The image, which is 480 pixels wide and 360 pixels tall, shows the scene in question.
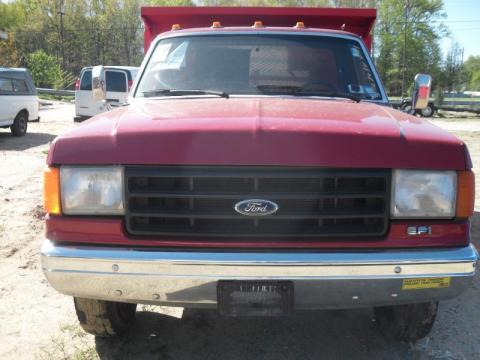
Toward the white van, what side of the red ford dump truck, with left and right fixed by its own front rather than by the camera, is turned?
back

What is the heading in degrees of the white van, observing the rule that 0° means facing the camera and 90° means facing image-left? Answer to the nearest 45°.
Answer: approximately 225°

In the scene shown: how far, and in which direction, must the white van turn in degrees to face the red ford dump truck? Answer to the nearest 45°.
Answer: approximately 135° to its right

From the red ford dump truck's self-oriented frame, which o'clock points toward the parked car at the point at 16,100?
The parked car is roughly at 5 o'clock from the red ford dump truck.

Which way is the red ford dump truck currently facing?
toward the camera

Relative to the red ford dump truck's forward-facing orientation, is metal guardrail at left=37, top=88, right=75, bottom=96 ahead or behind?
behind

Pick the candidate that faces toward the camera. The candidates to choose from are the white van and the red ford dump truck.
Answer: the red ford dump truck

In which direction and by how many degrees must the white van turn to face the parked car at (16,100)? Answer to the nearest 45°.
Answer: approximately 135° to its left

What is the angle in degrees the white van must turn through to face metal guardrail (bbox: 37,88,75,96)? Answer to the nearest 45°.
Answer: approximately 45° to its left
